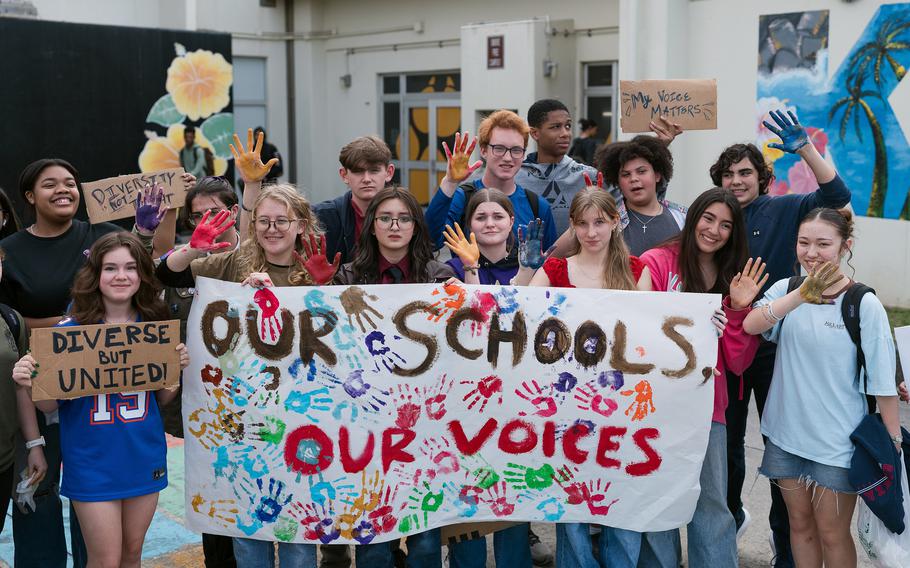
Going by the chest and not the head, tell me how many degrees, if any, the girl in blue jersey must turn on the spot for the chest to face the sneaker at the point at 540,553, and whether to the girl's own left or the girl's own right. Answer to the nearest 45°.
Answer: approximately 90° to the girl's own left

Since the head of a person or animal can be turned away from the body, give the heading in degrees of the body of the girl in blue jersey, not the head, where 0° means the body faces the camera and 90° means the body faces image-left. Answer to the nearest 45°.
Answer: approximately 0°

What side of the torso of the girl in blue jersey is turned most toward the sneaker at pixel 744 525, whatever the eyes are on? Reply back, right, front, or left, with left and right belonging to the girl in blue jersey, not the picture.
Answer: left
